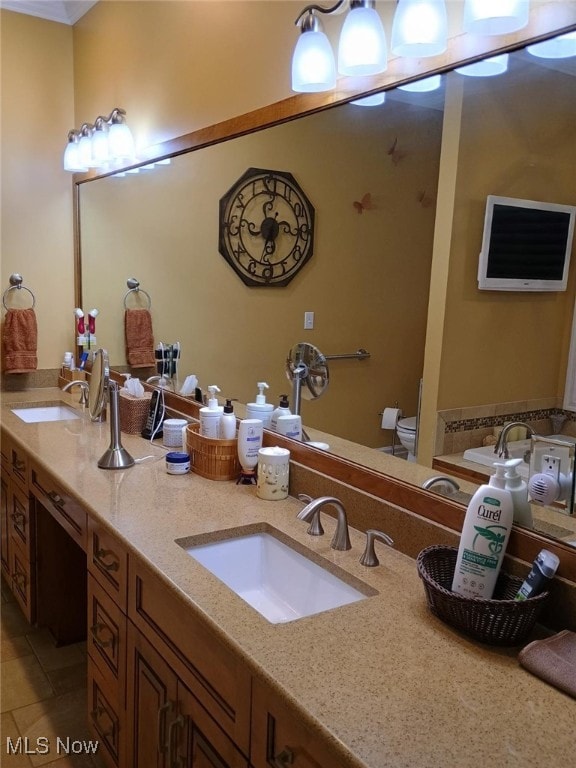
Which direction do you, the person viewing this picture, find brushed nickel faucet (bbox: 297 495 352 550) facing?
facing the viewer and to the left of the viewer

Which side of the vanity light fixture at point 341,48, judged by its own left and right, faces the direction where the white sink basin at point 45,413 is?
right

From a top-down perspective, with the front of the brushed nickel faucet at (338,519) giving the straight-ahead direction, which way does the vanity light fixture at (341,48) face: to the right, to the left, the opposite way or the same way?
the same way

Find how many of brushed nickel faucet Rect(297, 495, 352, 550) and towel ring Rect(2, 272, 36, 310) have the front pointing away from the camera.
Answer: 0

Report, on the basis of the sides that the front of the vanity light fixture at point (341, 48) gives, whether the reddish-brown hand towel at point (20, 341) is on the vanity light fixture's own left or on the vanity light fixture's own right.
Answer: on the vanity light fixture's own right

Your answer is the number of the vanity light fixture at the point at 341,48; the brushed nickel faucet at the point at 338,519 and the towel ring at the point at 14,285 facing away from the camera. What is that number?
0

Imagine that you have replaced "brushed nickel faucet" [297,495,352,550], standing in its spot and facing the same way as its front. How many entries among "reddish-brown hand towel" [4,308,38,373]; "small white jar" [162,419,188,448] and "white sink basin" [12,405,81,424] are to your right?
3
